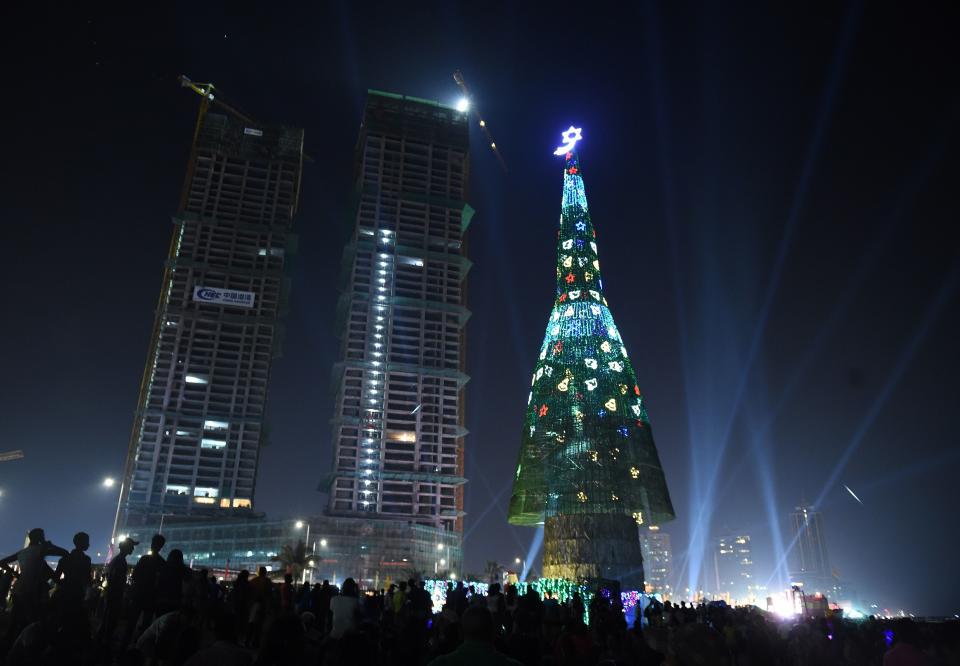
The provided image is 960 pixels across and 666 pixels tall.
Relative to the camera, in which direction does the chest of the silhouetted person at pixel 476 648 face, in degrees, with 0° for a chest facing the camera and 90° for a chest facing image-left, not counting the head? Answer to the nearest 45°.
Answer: approximately 180°

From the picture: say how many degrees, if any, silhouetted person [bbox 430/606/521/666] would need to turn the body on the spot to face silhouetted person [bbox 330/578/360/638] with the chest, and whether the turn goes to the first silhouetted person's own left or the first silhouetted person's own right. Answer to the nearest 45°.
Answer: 0° — they already face them

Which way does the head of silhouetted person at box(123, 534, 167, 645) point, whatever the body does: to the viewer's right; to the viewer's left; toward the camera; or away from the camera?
away from the camera

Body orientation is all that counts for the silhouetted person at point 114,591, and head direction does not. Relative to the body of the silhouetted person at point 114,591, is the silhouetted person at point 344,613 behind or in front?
in front

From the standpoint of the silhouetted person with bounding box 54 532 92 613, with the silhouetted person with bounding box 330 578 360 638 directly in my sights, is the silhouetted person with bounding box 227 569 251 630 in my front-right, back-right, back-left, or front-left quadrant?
front-left

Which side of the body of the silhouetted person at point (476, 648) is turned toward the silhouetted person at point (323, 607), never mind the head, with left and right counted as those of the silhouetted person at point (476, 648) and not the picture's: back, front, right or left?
front

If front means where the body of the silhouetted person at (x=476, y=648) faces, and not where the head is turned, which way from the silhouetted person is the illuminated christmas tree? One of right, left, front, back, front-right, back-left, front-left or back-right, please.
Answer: front

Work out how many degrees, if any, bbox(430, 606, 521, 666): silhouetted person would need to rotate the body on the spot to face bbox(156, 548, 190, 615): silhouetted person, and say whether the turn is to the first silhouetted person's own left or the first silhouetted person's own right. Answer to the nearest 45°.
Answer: approximately 45° to the first silhouetted person's own left

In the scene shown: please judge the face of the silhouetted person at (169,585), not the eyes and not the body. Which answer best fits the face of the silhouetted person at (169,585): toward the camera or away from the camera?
away from the camera

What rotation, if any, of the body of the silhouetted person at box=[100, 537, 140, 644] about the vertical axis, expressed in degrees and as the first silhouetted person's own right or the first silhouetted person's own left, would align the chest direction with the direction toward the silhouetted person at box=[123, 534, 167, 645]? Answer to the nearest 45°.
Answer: approximately 45° to the first silhouetted person's own right

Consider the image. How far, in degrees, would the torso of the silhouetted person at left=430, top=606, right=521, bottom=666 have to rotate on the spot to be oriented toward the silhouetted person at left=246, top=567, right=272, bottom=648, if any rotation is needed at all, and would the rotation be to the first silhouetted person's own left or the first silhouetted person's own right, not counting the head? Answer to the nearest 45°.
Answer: approximately 45° to the first silhouetted person's own left

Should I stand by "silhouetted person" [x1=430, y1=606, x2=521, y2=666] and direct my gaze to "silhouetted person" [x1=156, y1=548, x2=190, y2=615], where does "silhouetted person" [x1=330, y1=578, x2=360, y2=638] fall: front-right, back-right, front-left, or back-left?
front-right
